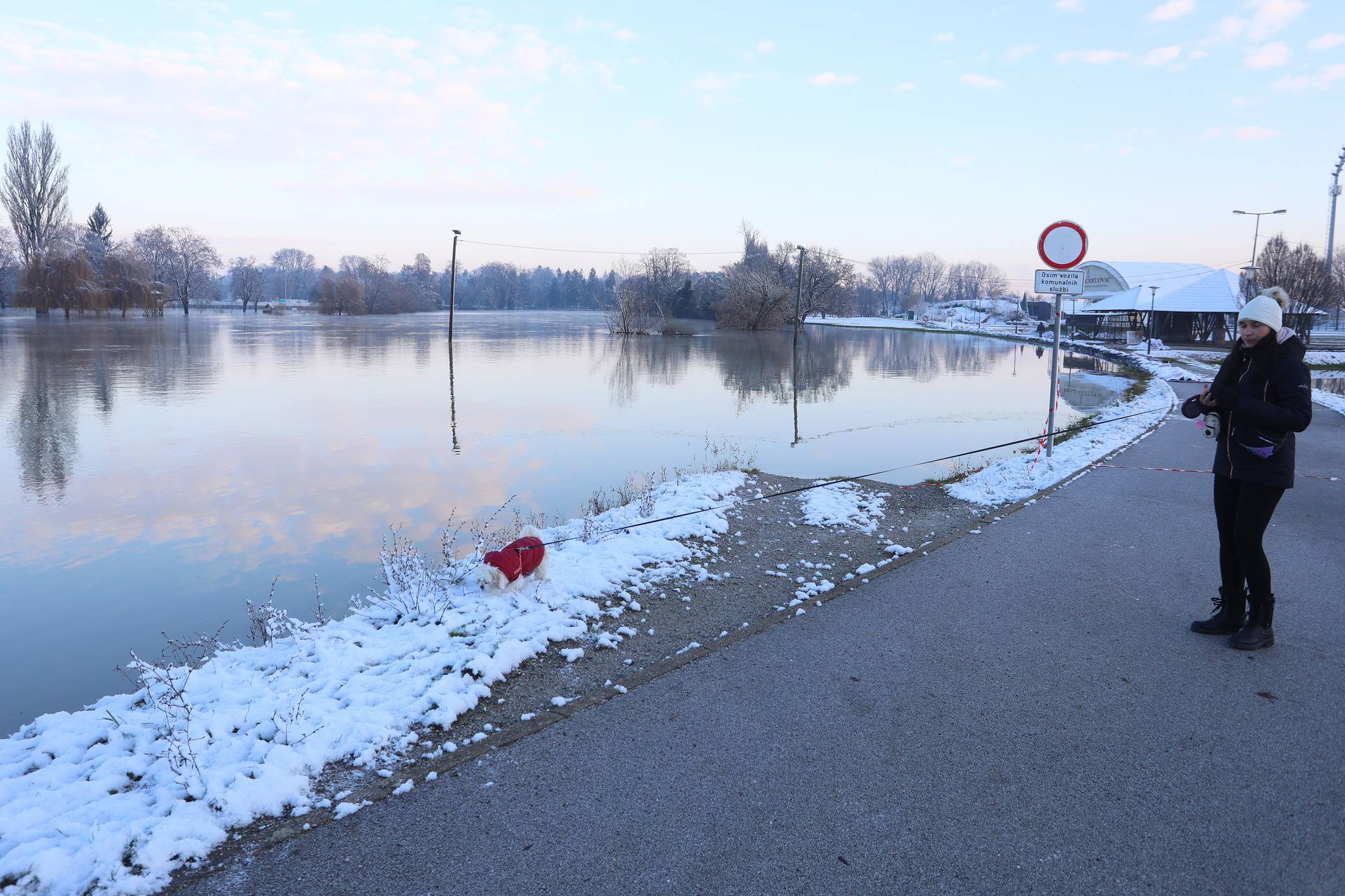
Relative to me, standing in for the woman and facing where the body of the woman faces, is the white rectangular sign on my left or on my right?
on my right

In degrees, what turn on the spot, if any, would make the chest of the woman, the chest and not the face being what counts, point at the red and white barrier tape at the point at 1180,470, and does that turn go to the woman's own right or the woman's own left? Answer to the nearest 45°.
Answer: approximately 135° to the woman's own right

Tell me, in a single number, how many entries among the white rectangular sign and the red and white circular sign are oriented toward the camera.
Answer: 2
